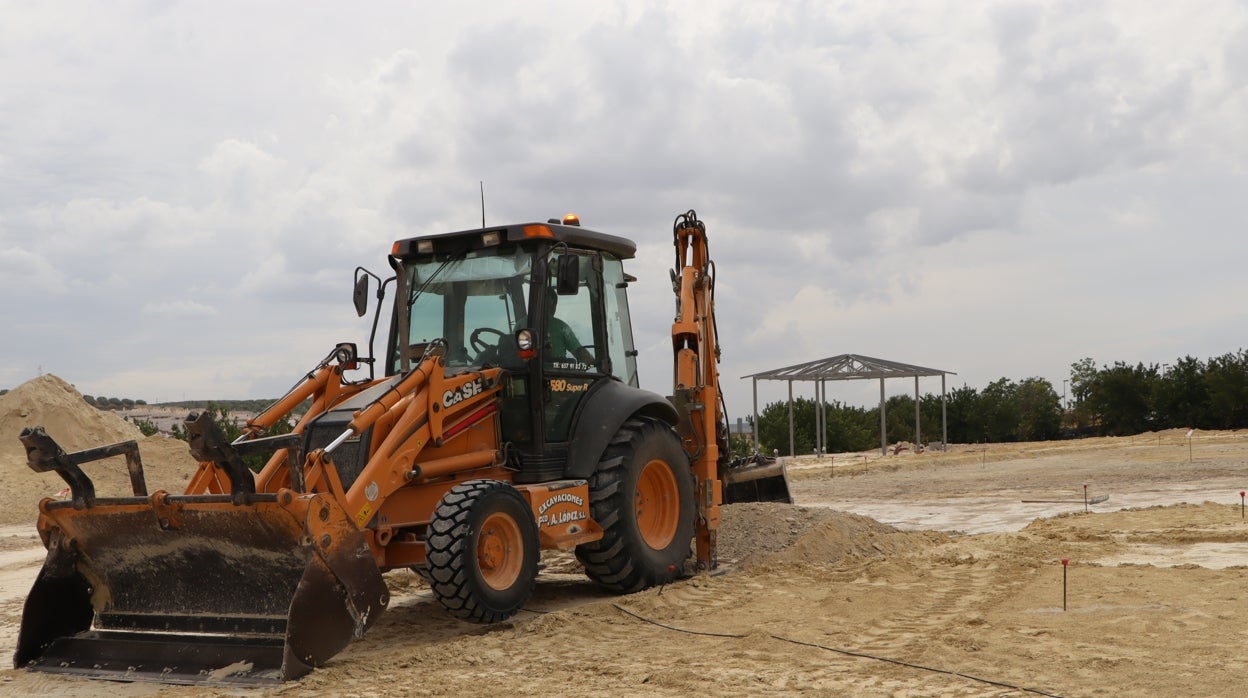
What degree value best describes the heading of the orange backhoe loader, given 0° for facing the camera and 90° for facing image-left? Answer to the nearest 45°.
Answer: approximately 45°

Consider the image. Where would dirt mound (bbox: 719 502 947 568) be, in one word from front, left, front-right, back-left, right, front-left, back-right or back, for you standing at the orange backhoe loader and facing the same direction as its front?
back

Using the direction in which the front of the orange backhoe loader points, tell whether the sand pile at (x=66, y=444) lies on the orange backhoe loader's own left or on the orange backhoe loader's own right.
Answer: on the orange backhoe loader's own right
